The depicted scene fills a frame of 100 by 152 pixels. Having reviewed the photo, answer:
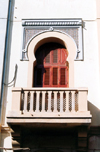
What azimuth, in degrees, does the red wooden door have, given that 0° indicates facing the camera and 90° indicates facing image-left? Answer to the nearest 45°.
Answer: approximately 0°

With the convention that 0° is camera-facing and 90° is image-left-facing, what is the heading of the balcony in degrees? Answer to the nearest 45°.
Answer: approximately 0°

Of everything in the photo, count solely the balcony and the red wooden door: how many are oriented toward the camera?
2
